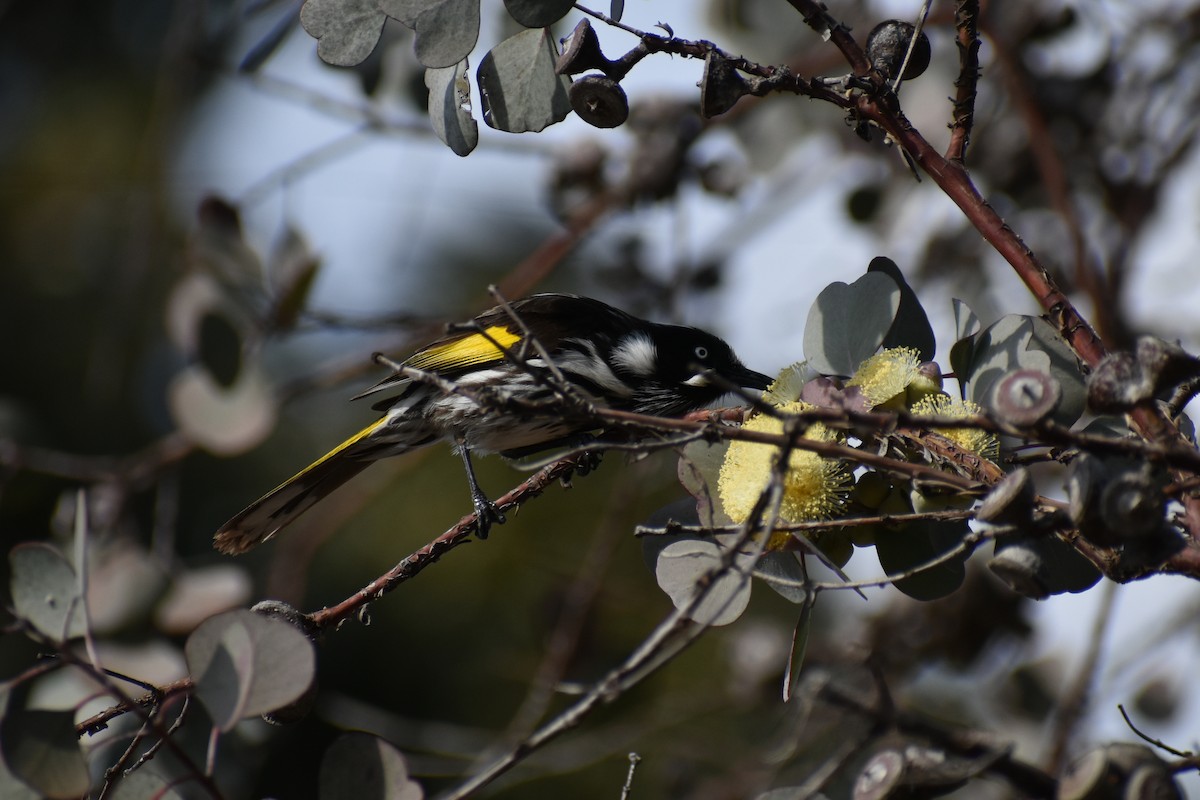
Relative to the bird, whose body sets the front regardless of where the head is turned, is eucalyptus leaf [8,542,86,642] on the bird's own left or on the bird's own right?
on the bird's own right

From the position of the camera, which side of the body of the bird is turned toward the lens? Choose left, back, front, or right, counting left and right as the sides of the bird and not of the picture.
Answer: right

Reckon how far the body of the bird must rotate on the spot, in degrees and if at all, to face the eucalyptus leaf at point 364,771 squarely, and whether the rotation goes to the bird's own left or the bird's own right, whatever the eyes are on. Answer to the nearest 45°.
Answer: approximately 90° to the bird's own right

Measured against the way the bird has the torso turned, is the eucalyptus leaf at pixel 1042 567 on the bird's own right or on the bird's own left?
on the bird's own right

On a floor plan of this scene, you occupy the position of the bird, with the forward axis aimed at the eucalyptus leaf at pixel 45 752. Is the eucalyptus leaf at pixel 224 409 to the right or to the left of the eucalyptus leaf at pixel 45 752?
right
